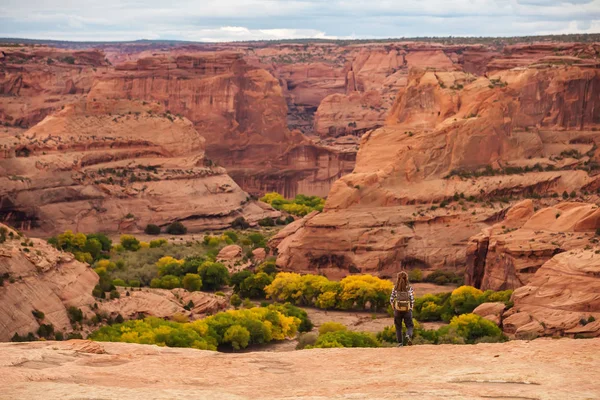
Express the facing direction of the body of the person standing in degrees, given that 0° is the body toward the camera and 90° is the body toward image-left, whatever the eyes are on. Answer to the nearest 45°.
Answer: approximately 180°

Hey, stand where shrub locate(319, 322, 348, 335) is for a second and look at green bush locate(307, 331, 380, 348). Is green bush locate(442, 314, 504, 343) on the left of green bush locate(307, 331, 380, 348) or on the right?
left

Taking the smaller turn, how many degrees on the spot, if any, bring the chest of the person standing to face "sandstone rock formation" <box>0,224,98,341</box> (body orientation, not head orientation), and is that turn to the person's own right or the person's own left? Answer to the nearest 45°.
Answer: approximately 45° to the person's own left

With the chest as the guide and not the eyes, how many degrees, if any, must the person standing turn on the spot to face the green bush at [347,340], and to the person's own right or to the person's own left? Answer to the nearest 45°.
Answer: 0° — they already face it

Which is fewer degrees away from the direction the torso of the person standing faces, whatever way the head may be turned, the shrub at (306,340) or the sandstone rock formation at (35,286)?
the shrub
